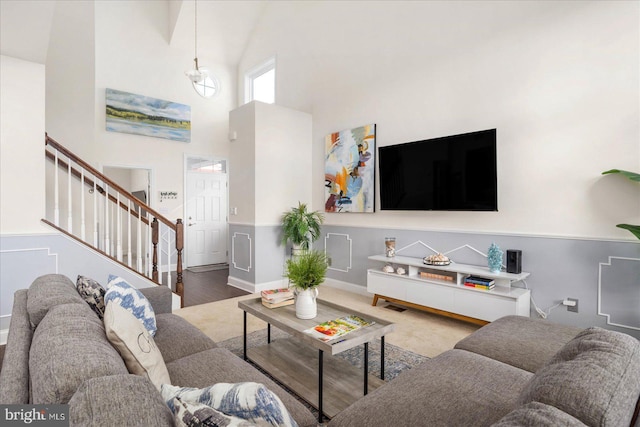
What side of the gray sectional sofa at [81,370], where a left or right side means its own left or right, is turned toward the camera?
right

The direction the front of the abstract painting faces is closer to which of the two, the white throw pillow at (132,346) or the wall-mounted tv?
the white throw pillow

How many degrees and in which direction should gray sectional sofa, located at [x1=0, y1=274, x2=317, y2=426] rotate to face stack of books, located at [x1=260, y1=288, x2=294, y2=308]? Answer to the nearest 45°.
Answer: approximately 45° to its left

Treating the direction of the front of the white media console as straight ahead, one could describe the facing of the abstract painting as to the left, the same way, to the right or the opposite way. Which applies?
the same way

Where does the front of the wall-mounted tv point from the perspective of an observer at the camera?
facing the viewer and to the left of the viewer

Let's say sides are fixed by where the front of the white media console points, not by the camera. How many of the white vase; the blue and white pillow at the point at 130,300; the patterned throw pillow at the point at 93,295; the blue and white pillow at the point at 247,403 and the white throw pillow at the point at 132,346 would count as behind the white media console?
0

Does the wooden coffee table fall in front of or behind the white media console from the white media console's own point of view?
in front

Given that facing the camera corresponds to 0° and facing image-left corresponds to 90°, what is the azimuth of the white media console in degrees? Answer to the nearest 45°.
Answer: approximately 45°

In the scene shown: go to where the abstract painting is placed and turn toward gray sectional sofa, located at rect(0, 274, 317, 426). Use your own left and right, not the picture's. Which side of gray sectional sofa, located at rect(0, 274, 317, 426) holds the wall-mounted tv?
left

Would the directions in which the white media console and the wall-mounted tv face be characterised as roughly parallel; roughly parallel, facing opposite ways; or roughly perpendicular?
roughly parallel

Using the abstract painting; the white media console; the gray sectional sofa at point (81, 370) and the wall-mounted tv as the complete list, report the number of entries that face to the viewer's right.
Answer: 1

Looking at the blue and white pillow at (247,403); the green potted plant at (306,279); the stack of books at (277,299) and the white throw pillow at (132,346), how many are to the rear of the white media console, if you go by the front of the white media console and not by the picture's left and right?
0

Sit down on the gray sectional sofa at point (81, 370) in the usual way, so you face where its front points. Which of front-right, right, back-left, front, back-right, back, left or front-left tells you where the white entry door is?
left

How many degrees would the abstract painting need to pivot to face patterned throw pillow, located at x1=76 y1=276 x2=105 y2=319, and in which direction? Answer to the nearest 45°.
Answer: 0° — it already faces it

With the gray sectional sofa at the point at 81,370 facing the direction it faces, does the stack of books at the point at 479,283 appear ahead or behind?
ahead

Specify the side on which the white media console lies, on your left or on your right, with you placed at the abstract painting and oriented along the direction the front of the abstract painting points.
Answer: on your left

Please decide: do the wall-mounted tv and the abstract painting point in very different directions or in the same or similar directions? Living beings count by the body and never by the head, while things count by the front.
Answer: same or similar directions

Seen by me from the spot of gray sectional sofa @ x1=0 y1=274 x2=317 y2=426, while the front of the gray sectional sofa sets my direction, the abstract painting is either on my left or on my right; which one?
on my left
